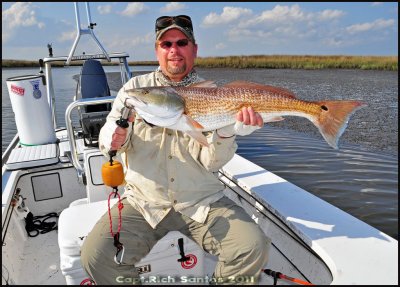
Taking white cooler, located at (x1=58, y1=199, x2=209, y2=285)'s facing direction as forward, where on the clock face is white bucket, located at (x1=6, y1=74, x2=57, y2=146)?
white bucket, located at (x1=6, y1=74, x2=57, y2=146) is roughly at 5 o'clock from white cooler, located at (x1=58, y1=199, x2=209, y2=285).

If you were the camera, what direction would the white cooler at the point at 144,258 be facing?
facing the viewer

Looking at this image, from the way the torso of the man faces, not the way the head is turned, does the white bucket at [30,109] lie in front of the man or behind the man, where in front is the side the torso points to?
behind

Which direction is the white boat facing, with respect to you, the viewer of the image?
facing the viewer and to the right of the viewer

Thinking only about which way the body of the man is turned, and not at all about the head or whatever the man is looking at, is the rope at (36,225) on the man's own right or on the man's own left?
on the man's own right

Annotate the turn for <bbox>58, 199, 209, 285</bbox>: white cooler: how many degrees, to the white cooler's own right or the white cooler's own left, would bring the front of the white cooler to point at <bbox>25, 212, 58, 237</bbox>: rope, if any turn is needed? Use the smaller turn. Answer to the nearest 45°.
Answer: approximately 135° to the white cooler's own right

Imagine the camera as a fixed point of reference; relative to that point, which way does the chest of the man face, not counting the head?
toward the camera
